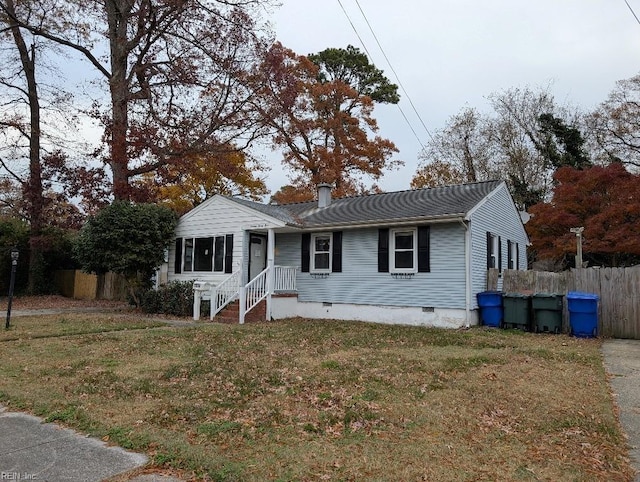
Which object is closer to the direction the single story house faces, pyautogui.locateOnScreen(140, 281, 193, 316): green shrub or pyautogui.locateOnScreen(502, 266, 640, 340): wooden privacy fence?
the green shrub

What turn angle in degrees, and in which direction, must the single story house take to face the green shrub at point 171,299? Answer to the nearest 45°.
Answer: approximately 45° to its right

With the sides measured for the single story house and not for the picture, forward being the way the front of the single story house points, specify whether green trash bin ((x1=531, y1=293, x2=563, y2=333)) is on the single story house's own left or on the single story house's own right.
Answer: on the single story house's own left

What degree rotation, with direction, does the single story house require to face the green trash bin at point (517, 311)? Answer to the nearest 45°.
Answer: approximately 90° to its left

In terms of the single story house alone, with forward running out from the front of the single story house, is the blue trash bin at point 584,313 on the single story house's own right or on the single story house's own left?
on the single story house's own left

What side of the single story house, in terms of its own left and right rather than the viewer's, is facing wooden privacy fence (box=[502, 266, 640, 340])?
left

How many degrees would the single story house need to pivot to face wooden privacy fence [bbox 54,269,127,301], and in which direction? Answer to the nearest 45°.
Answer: approximately 90° to its right

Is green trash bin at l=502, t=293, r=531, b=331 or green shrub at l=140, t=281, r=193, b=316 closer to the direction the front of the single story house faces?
the green shrub
